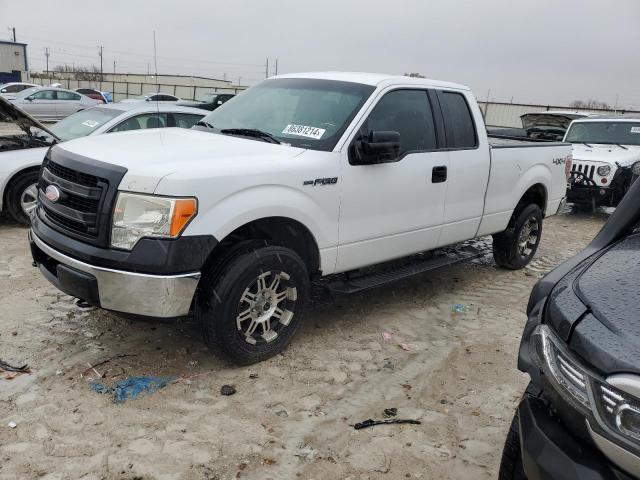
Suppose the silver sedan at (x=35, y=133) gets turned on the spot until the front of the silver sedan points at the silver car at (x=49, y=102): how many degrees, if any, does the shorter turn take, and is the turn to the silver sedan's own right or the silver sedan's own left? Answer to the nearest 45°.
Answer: approximately 135° to the silver sedan's own right

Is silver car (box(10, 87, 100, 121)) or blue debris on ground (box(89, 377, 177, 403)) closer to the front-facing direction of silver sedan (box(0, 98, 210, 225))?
the blue debris on ground

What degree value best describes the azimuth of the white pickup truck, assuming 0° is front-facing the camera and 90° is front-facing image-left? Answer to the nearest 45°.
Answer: approximately 45°

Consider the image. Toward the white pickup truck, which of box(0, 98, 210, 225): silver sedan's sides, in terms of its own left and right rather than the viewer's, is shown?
left

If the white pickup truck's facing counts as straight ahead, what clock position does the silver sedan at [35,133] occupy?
The silver sedan is roughly at 3 o'clock from the white pickup truck.

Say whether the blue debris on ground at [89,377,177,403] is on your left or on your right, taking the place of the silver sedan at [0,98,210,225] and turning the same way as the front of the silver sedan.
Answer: on your left

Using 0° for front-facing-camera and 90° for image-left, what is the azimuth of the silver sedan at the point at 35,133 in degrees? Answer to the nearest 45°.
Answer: approximately 45°
